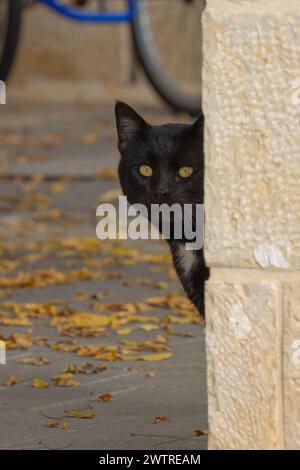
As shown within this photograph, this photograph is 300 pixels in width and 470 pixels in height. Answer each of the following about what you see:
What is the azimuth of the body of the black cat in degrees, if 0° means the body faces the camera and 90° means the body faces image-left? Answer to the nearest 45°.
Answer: approximately 0°

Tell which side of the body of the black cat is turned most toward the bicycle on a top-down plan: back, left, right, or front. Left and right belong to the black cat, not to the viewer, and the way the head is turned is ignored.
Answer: back
